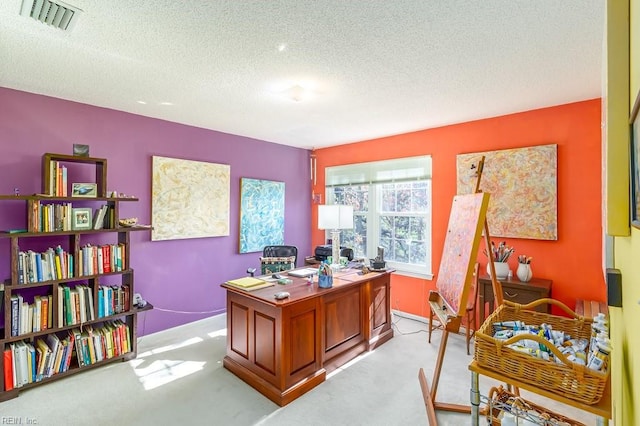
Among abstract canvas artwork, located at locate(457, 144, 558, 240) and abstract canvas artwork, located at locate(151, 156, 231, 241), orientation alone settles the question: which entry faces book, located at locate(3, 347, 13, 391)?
abstract canvas artwork, located at locate(457, 144, 558, 240)

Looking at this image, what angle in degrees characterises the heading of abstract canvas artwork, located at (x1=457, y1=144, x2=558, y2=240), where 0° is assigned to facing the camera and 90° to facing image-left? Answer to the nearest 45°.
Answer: approximately 45°

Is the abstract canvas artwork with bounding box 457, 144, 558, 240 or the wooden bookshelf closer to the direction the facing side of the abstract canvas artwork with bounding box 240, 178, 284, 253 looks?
the abstract canvas artwork

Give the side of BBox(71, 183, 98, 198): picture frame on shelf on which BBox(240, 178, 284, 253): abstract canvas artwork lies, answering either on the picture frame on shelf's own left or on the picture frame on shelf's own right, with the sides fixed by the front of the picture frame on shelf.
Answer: on the picture frame on shelf's own left

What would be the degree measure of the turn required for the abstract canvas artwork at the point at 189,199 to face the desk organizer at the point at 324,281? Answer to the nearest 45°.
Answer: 0° — it already faces it

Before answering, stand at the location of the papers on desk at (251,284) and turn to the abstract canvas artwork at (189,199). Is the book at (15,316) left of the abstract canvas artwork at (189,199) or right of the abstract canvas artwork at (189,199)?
left

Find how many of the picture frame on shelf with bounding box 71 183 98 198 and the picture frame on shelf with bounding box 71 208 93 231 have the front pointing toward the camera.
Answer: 2

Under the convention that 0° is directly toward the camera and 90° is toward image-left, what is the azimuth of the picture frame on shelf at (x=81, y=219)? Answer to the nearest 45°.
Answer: approximately 0°

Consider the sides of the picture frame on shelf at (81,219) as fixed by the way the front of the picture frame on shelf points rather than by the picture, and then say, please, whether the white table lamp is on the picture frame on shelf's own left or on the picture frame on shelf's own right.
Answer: on the picture frame on shelf's own left

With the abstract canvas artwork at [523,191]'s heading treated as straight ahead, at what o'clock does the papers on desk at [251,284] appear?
The papers on desk is roughly at 12 o'clock from the abstract canvas artwork.

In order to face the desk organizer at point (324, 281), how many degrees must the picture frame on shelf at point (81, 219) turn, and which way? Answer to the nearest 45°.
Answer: approximately 45° to its left
